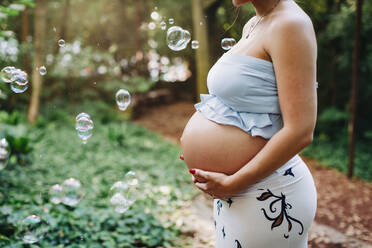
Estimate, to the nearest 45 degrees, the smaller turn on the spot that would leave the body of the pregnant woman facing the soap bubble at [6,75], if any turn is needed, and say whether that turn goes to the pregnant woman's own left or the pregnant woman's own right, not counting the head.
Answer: approximately 45° to the pregnant woman's own right

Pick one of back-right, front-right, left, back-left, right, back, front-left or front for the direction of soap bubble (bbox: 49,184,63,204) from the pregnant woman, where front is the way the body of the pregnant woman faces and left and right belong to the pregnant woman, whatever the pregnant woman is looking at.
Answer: front-right

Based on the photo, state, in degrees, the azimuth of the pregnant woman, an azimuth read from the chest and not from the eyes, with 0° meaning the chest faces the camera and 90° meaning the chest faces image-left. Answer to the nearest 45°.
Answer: approximately 90°

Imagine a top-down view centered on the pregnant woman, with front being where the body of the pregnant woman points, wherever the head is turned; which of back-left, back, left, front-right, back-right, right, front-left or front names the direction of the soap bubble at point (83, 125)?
front-right
